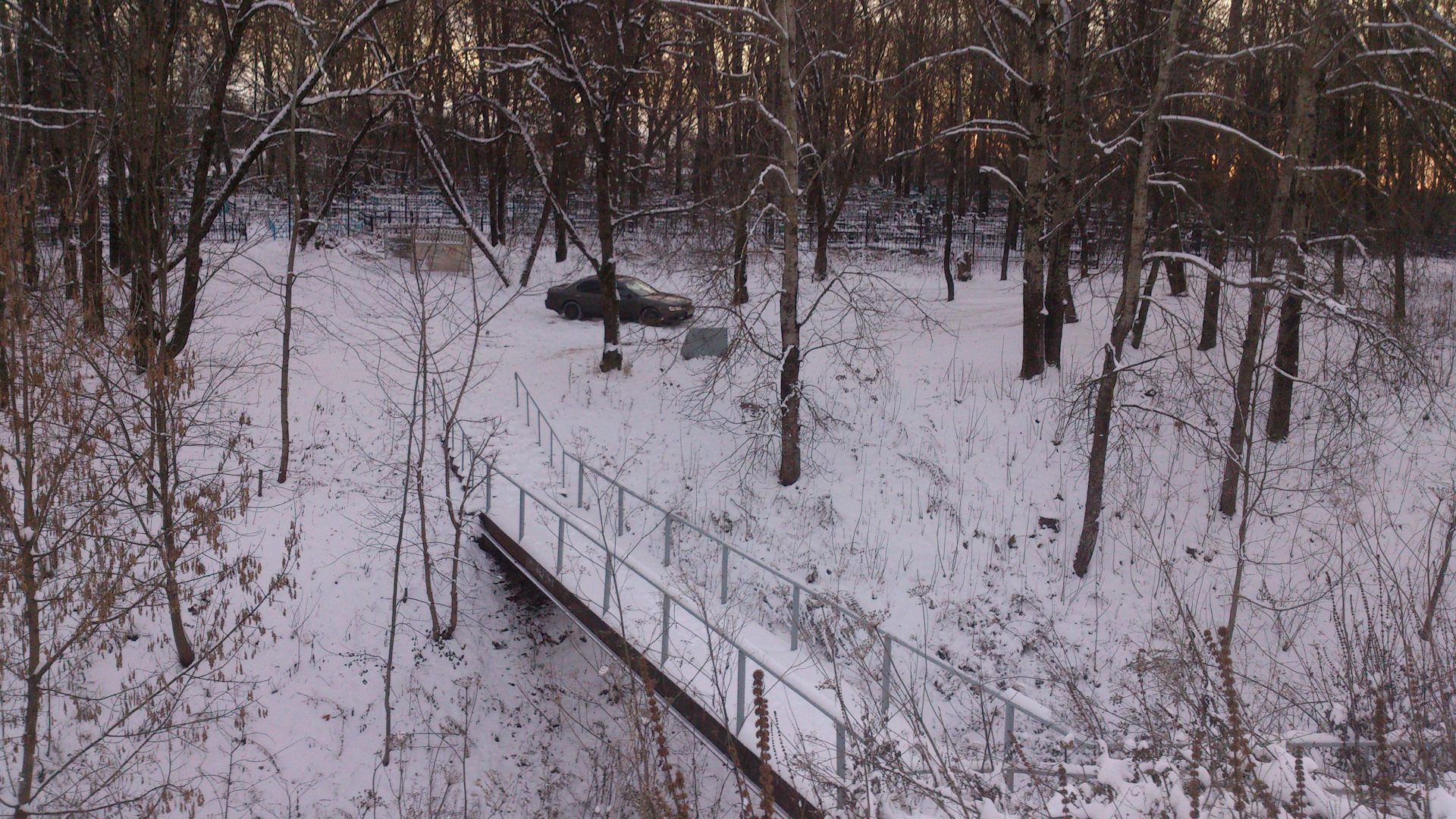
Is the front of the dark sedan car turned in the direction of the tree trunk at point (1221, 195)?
yes

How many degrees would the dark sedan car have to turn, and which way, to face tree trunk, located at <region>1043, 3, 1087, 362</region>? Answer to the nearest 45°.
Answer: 0° — it already faces it

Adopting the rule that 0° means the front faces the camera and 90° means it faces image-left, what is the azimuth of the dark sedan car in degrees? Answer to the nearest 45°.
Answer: approximately 315°

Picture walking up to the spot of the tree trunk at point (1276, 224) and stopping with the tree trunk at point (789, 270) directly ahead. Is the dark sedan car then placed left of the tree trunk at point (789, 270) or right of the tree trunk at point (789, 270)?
right
